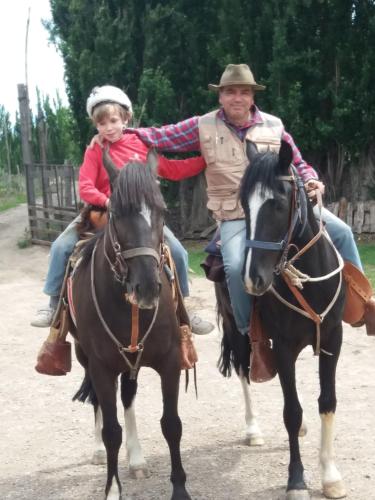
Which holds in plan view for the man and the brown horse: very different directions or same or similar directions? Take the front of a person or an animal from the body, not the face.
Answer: same or similar directions

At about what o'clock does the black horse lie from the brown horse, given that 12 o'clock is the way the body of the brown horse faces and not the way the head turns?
The black horse is roughly at 9 o'clock from the brown horse.

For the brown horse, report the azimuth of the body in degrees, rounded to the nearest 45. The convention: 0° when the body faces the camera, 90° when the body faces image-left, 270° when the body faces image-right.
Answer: approximately 0°

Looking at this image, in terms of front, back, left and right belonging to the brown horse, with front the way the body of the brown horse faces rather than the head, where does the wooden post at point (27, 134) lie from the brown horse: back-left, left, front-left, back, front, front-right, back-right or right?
back

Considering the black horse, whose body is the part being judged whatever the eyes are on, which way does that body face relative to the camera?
toward the camera

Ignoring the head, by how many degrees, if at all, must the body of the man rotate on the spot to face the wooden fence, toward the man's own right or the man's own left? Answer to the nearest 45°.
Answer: approximately 135° to the man's own right

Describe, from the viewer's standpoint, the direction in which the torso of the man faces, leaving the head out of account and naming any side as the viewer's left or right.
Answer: facing the viewer

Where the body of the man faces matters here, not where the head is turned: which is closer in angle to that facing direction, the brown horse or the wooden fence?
the brown horse

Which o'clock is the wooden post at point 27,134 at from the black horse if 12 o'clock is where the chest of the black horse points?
The wooden post is roughly at 5 o'clock from the black horse.

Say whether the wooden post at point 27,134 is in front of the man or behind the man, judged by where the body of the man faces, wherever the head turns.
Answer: behind
